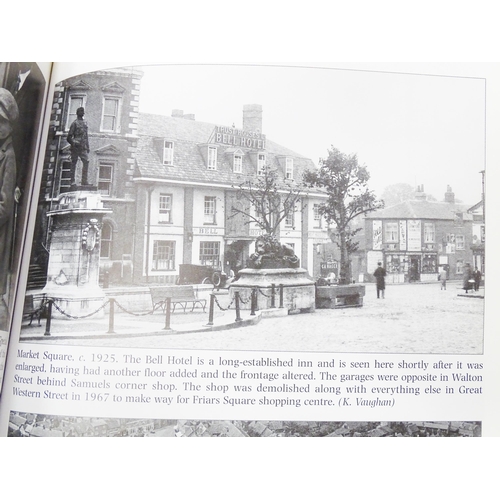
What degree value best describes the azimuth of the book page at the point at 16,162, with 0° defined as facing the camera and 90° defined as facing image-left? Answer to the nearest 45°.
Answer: approximately 0°
